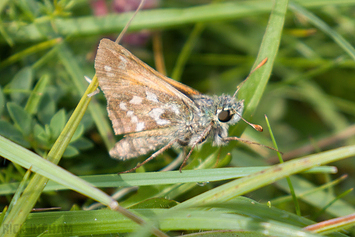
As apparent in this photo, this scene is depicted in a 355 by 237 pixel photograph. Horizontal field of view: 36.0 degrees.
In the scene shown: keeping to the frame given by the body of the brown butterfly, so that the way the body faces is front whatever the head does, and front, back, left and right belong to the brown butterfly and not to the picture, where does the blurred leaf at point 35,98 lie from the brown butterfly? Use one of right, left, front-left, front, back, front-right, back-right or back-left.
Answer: back

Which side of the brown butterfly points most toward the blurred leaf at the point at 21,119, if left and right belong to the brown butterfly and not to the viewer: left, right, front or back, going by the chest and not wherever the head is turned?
back

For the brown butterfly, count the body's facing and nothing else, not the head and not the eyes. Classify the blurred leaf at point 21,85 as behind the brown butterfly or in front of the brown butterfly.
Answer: behind

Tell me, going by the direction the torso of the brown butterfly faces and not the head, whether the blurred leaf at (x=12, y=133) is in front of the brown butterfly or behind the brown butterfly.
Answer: behind

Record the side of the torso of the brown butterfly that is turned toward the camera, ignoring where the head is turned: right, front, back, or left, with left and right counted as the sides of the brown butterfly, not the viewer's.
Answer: right
